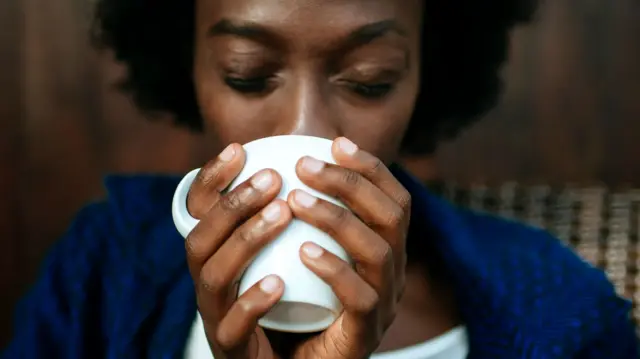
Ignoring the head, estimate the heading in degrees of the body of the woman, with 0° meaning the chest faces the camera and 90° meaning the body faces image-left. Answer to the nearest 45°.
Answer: approximately 0°
